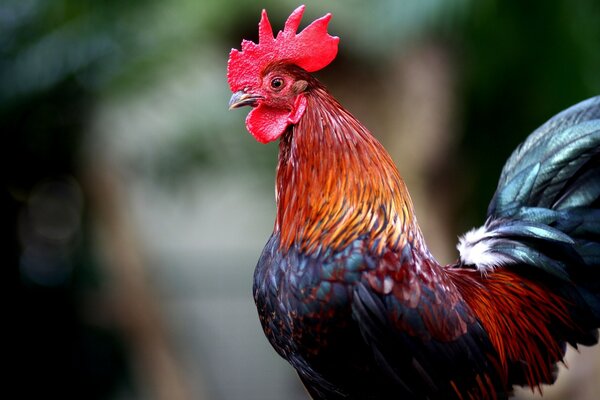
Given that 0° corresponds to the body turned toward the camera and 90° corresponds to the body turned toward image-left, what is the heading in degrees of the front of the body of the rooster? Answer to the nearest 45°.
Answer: approximately 90°
